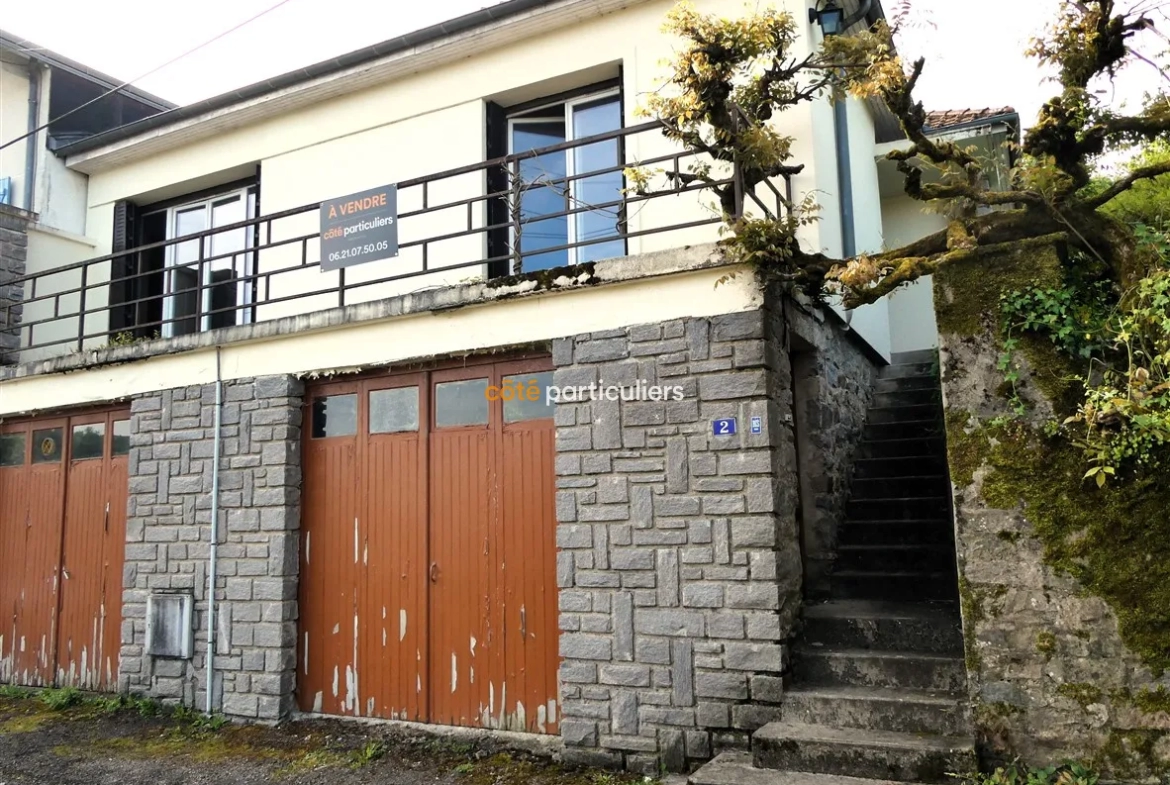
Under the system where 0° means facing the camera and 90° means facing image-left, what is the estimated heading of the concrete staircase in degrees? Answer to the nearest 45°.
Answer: approximately 0°

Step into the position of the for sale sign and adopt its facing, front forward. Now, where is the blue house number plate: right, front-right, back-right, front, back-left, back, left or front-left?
left

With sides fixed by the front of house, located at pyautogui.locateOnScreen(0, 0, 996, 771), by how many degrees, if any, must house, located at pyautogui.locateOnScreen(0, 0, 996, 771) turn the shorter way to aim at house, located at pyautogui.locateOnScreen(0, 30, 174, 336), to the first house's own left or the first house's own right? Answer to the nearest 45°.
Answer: approximately 90° to the first house's own right

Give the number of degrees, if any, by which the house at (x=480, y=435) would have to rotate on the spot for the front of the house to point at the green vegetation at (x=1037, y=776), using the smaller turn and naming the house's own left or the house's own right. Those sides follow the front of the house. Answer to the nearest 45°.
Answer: approximately 90° to the house's own left

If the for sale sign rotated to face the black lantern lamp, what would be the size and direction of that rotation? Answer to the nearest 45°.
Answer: approximately 135° to its left

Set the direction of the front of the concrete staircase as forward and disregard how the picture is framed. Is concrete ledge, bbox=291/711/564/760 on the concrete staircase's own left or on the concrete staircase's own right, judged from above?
on the concrete staircase's own right
